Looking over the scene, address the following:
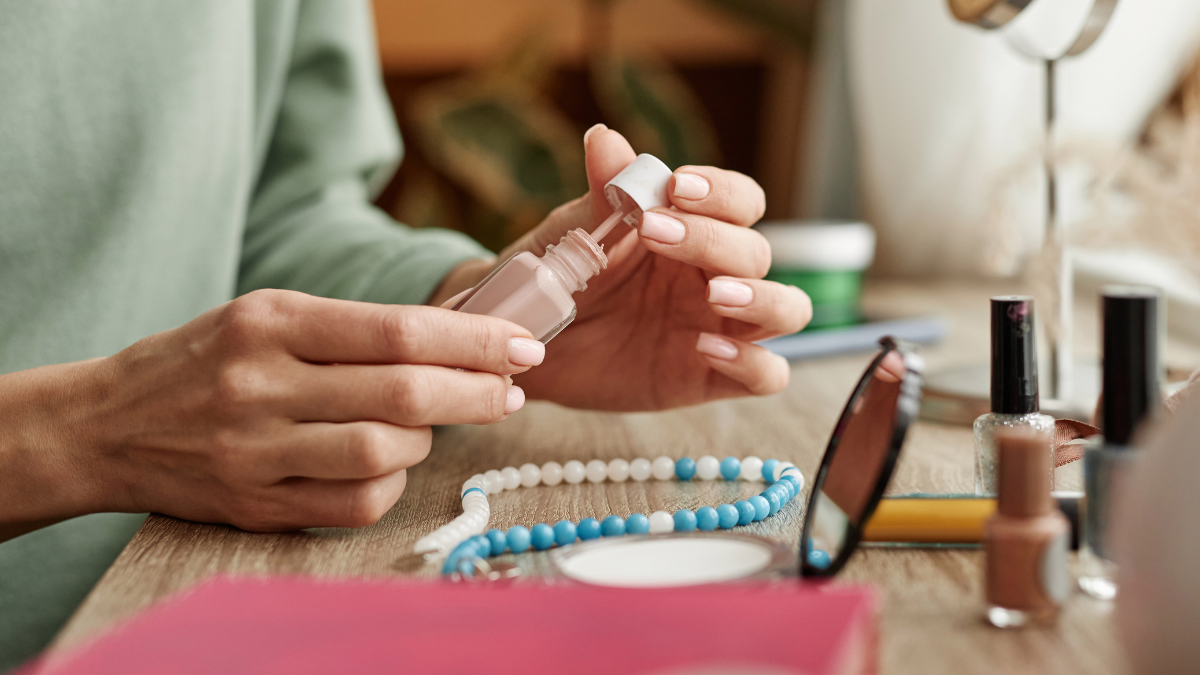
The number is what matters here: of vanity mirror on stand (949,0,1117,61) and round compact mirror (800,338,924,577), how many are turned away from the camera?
0

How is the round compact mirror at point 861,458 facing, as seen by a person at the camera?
facing to the left of the viewer

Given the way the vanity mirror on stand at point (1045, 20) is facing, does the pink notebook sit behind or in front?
in front

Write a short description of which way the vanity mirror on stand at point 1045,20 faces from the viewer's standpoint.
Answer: facing the viewer and to the left of the viewer
